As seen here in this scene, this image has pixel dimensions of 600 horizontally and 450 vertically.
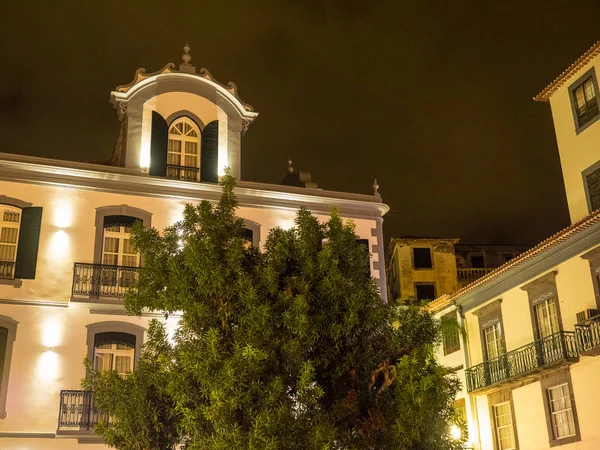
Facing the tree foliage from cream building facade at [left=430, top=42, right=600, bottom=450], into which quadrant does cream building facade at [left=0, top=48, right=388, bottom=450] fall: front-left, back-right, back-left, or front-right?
front-right

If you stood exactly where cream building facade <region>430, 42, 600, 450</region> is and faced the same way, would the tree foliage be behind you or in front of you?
in front

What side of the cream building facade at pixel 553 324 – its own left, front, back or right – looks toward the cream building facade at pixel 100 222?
front
